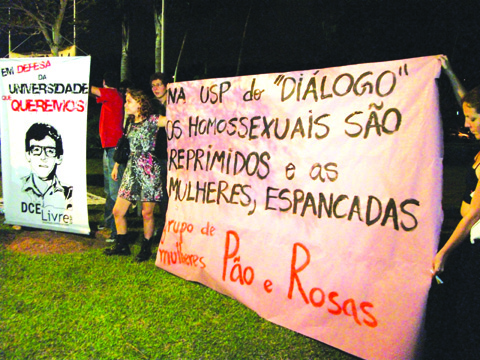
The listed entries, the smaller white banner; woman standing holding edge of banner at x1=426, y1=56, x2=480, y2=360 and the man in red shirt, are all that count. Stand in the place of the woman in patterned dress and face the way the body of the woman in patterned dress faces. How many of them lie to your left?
1

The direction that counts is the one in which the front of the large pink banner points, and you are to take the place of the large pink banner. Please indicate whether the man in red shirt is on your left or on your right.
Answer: on your right

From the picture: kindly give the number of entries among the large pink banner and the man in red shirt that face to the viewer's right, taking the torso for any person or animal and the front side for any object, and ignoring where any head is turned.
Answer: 0

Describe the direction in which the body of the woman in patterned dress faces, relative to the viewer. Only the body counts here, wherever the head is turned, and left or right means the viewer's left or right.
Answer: facing the viewer and to the left of the viewer

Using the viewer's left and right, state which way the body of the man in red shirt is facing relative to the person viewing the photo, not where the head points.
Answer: facing away from the viewer and to the left of the viewer

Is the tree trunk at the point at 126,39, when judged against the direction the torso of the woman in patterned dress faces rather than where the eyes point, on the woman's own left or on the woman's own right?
on the woman's own right

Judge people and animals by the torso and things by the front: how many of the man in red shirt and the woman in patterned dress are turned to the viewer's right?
0

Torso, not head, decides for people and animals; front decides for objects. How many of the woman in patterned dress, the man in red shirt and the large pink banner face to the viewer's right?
0
